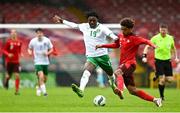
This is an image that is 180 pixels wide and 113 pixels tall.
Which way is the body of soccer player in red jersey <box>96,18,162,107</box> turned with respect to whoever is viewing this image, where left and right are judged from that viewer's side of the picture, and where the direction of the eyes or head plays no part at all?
facing the viewer and to the left of the viewer

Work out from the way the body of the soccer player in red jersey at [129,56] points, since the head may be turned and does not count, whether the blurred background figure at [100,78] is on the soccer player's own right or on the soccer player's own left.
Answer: on the soccer player's own right
